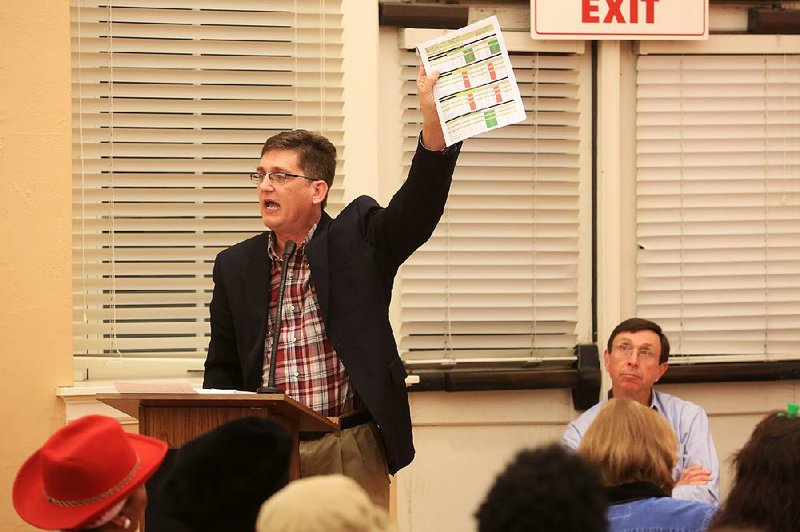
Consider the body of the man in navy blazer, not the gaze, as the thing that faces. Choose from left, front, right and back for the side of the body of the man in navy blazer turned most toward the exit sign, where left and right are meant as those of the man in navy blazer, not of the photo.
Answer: back

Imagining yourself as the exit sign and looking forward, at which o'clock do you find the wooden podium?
The wooden podium is roughly at 1 o'clock from the exit sign.

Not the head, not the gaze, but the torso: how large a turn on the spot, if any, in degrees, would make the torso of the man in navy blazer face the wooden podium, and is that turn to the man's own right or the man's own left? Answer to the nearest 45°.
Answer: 0° — they already face it

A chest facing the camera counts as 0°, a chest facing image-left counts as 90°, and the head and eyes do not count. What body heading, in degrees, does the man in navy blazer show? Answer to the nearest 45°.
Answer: approximately 45°

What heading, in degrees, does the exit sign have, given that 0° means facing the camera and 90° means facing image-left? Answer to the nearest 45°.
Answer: approximately 0°
